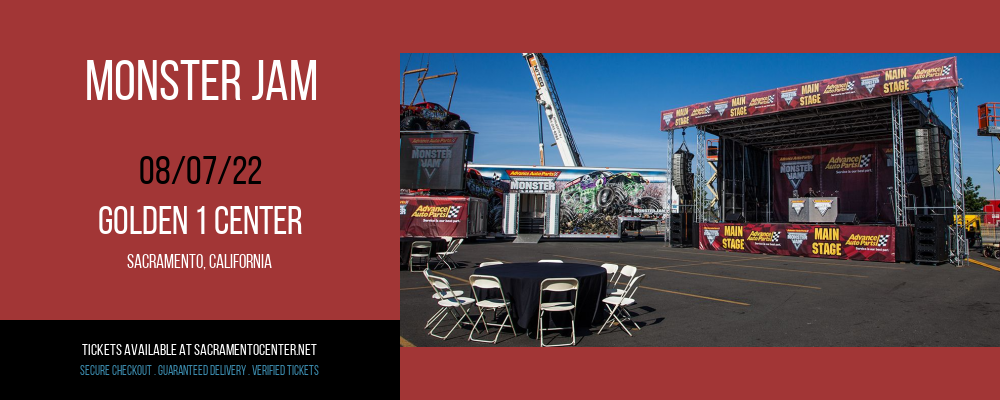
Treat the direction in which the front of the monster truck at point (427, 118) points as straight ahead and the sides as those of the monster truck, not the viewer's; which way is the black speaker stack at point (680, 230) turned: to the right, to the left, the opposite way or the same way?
the opposite way

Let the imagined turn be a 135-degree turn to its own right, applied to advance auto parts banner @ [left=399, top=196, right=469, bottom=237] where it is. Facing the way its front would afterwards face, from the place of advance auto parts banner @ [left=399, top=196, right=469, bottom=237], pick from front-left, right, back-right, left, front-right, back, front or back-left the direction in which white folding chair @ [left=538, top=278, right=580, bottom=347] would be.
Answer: back-left

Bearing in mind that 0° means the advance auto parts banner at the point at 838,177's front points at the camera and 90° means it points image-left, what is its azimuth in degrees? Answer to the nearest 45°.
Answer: approximately 45°

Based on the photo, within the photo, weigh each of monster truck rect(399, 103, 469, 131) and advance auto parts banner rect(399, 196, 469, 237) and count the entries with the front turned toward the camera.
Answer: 1

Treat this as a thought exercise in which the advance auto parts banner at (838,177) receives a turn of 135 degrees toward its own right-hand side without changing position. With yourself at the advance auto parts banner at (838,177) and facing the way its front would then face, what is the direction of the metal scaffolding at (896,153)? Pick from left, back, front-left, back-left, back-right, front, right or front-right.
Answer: back

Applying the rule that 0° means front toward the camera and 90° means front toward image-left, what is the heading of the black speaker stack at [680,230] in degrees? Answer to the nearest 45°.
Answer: approximately 45°

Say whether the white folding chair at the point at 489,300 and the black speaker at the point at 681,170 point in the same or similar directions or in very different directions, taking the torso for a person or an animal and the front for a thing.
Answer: very different directions

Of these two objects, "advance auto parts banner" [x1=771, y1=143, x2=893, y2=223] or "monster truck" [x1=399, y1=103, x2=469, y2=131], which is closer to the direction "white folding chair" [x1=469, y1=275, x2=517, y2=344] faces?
the advance auto parts banner

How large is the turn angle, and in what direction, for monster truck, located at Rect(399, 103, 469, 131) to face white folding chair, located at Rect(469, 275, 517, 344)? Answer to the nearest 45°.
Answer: approximately 90° to its right

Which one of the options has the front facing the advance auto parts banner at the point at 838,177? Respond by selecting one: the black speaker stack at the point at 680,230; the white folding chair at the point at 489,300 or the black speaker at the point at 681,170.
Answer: the white folding chair

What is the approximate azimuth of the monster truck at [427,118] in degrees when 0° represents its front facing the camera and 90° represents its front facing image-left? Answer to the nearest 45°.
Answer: approximately 270°

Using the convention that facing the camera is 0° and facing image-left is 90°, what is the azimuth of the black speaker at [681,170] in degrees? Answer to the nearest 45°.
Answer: approximately 45°

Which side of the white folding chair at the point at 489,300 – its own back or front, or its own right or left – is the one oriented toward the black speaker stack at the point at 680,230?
front

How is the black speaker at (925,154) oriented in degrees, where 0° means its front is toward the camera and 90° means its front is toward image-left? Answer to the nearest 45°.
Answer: approximately 45°

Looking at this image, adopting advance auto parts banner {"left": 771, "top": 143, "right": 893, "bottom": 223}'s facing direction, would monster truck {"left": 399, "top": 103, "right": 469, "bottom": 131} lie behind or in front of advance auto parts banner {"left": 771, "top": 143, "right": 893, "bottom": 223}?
in front

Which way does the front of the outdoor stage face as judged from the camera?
facing the viewer and to the left of the viewer
